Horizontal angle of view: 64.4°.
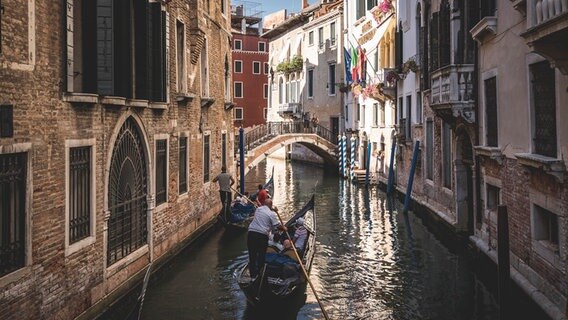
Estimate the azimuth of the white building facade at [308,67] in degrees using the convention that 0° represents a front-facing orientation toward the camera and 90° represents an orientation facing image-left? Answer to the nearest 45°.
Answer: approximately 45°

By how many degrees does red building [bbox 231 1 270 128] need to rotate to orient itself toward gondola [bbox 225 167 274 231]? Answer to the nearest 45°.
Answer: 0° — it already faces it

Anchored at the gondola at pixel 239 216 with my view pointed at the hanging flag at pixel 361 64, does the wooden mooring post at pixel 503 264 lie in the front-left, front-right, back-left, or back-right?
back-right

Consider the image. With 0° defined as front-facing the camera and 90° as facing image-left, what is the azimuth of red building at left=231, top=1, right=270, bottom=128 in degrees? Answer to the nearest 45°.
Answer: approximately 0°

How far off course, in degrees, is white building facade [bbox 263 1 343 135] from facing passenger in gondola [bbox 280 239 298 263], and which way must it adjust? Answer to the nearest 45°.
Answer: approximately 45° to its left
